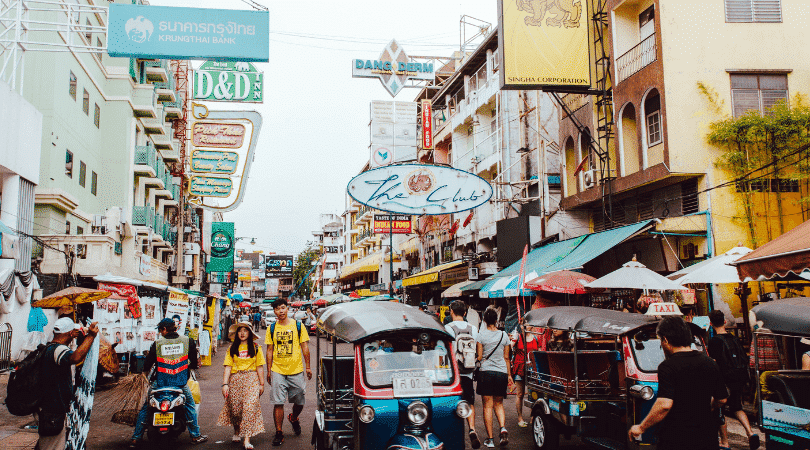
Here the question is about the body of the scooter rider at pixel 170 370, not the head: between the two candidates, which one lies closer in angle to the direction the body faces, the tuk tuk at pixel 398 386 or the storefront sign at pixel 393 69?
the storefront sign

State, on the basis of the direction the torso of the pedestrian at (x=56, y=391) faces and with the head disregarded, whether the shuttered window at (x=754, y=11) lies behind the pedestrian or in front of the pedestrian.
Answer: in front

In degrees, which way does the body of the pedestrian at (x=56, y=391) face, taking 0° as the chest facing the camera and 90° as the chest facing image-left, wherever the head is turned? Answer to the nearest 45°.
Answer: approximately 270°

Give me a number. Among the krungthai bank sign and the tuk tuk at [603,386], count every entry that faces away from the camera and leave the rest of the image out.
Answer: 0

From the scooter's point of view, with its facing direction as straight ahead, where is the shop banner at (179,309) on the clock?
The shop banner is roughly at 12 o'clock from the scooter.

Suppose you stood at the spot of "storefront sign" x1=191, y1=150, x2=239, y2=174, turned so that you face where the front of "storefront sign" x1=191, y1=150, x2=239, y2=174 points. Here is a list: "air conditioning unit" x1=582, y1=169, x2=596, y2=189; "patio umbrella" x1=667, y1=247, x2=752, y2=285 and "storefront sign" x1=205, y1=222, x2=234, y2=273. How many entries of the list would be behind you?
1

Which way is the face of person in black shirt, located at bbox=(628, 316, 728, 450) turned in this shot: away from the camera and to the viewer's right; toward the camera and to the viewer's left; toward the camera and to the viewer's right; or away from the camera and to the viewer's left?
away from the camera and to the viewer's left
